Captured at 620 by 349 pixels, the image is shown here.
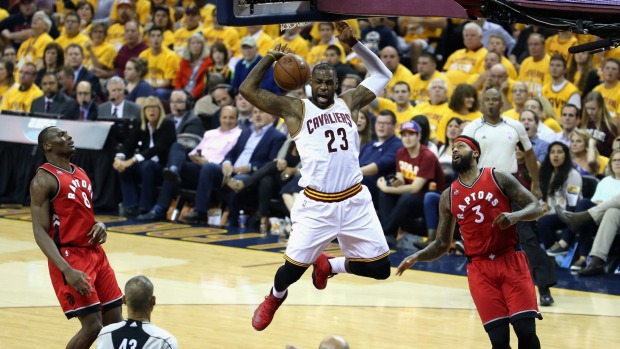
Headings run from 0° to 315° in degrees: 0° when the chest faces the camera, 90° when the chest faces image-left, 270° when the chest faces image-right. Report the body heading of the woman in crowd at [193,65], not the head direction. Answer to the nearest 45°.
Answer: approximately 0°

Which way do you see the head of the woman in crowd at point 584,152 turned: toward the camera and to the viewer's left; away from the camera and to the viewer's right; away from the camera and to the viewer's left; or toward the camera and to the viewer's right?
toward the camera and to the viewer's left

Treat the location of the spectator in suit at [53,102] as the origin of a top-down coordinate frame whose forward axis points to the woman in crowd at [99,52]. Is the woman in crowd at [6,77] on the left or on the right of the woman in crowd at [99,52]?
left

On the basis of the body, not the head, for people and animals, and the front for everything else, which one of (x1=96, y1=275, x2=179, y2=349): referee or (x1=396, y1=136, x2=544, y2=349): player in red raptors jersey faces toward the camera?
the player in red raptors jersey

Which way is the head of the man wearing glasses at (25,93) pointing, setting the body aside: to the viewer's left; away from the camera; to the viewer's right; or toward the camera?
toward the camera

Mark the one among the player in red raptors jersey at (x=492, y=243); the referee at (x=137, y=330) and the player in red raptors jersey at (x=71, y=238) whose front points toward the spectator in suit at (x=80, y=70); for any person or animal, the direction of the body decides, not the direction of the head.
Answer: the referee

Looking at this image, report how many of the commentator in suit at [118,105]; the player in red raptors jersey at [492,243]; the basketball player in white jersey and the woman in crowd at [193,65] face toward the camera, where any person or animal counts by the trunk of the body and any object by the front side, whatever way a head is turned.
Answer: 4

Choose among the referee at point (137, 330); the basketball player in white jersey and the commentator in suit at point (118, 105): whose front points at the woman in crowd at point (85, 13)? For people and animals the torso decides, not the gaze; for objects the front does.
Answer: the referee

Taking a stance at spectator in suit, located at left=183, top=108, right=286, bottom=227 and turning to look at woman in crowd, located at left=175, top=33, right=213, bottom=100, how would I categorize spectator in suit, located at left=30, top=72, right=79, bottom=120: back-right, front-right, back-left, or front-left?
front-left

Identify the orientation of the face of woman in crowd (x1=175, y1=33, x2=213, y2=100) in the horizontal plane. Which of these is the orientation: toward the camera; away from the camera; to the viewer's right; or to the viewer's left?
toward the camera

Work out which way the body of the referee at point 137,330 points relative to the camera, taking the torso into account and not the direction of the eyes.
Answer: away from the camera

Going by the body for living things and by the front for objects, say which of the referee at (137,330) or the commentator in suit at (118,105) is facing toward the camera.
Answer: the commentator in suit

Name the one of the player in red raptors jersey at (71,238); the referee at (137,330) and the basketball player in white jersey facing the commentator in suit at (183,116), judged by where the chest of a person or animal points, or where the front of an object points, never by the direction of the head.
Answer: the referee

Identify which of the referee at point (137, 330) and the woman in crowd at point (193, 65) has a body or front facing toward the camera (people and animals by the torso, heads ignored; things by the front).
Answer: the woman in crowd

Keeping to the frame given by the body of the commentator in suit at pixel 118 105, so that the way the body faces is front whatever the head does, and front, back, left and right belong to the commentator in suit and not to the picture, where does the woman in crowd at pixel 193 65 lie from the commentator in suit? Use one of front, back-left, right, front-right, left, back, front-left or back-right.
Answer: back-left

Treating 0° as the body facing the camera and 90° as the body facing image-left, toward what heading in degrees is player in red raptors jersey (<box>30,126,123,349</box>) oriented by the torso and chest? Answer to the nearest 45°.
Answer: approximately 315°

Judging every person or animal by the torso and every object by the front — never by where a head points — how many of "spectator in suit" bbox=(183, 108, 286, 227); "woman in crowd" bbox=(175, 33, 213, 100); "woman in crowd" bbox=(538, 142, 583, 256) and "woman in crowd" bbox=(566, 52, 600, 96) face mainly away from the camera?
0

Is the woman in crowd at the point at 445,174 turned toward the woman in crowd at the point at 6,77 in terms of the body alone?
no

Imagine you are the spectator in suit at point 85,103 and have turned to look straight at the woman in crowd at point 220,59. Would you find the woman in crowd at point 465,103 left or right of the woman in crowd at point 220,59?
right
